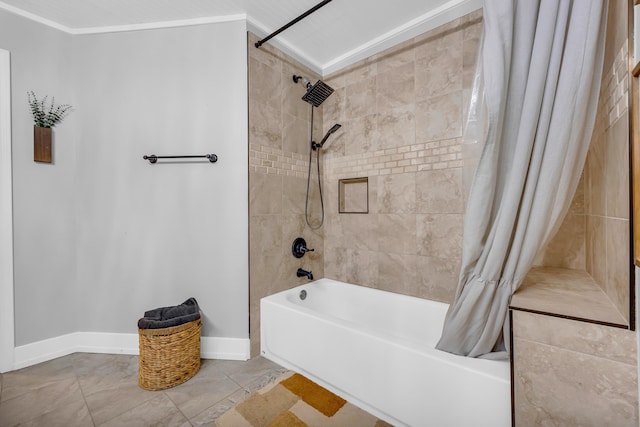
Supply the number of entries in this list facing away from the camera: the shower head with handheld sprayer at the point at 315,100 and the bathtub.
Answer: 0

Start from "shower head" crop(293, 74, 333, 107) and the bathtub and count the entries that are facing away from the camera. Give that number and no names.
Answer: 0

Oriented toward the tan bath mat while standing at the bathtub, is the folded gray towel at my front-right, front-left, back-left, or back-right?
front-right

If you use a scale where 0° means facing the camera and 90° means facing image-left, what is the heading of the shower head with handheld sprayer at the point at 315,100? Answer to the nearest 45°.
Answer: approximately 315°

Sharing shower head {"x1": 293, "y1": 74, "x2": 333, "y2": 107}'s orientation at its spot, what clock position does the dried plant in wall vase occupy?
The dried plant in wall vase is roughly at 4 o'clock from the shower head.
